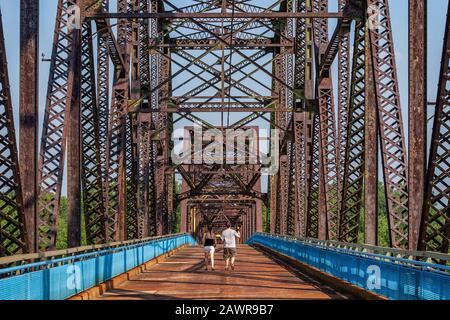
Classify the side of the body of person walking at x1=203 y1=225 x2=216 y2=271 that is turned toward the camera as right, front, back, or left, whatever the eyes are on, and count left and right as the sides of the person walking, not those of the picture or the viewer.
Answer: back
